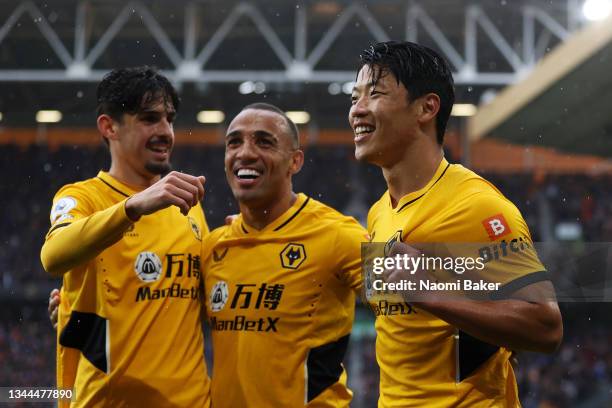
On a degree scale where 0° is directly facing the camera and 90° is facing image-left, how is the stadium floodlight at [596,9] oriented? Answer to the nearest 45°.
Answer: approximately 0°

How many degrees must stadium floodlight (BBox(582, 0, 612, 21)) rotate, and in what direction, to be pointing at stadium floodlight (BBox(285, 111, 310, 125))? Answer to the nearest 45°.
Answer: approximately 90° to its right

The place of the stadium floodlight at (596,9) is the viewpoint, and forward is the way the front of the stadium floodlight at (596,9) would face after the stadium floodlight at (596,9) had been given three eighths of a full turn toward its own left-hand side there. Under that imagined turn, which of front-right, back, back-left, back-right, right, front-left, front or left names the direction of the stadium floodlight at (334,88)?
back-left

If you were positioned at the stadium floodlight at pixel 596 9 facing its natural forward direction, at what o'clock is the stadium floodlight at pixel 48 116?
the stadium floodlight at pixel 48 116 is roughly at 3 o'clock from the stadium floodlight at pixel 596 9.

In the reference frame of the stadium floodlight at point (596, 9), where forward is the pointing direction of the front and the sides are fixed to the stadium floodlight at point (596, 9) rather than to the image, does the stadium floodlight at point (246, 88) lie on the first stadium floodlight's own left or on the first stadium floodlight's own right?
on the first stadium floodlight's own right
